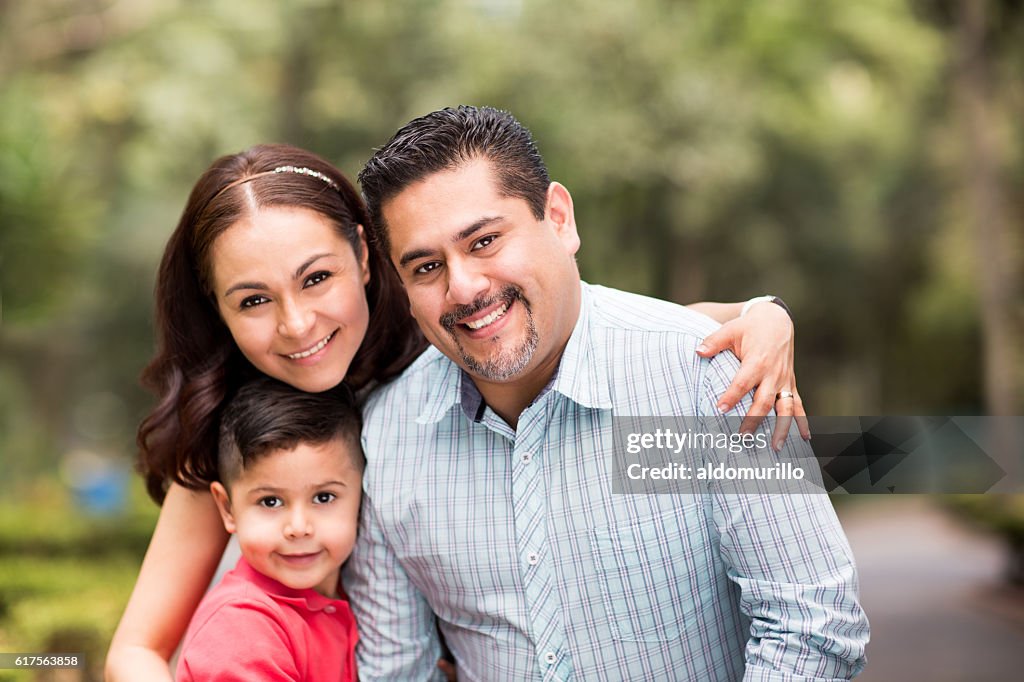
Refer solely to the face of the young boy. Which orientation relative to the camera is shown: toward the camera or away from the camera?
toward the camera

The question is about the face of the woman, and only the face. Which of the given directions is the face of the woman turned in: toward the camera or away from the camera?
toward the camera

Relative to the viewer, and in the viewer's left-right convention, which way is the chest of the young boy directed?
facing the viewer and to the right of the viewer
